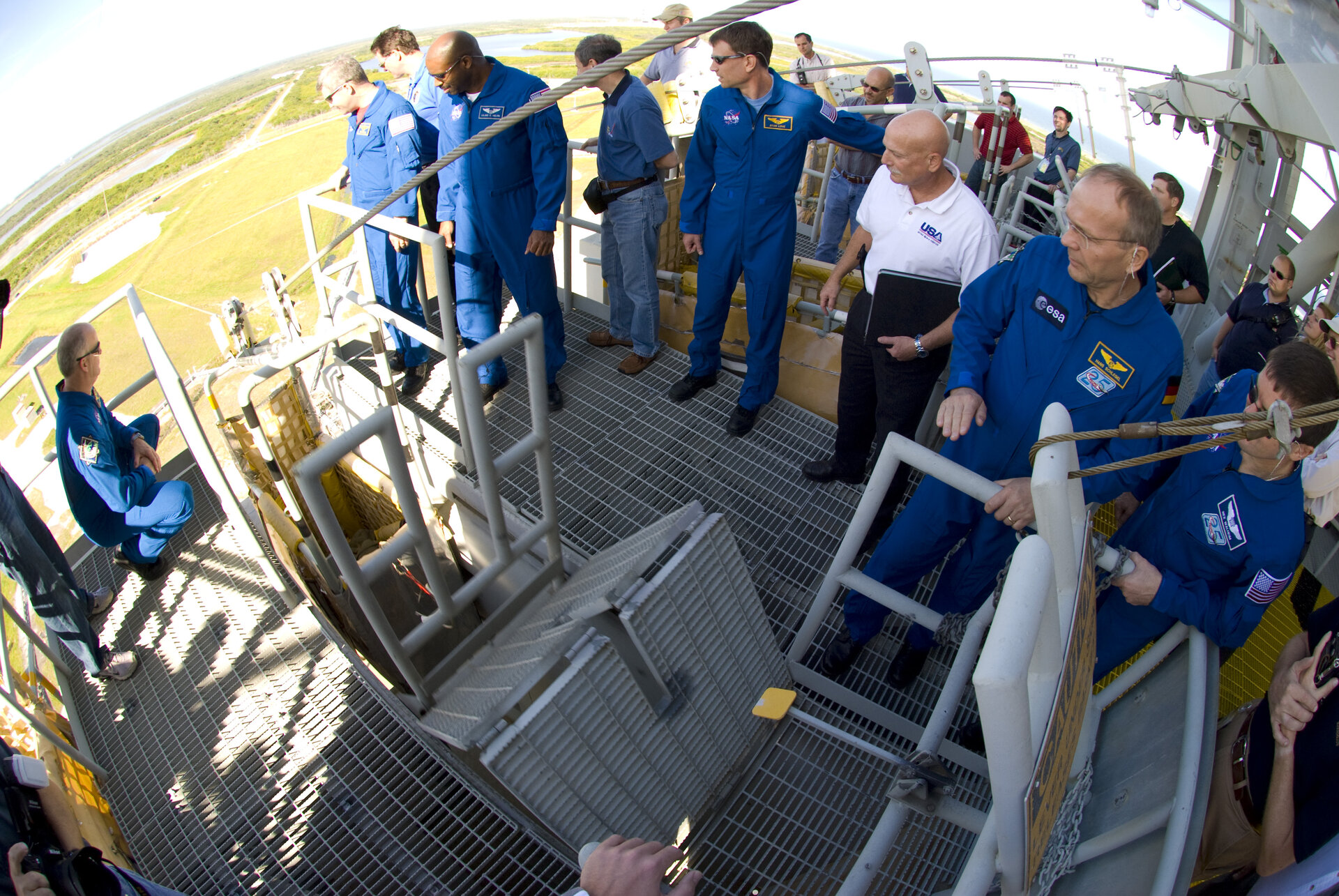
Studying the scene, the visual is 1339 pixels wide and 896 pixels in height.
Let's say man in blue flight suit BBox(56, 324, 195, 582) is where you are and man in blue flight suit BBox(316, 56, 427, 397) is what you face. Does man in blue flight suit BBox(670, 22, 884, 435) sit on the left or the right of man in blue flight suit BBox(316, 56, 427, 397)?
right

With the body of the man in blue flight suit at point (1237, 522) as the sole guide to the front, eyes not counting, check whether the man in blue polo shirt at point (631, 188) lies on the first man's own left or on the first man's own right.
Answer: on the first man's own right

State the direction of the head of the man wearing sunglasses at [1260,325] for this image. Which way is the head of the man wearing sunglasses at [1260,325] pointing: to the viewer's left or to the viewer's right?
to the viewer's left

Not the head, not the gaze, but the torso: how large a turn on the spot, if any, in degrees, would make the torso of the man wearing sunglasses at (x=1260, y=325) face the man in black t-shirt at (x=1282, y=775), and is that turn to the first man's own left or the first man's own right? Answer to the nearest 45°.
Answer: approximately 45° to the first man's own left

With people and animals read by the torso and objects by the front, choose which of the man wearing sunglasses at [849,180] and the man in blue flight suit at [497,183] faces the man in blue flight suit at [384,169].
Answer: the man wearing sunglasses

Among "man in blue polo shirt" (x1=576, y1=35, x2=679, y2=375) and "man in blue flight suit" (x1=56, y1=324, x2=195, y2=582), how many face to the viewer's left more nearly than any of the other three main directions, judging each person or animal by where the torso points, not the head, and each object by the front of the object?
1

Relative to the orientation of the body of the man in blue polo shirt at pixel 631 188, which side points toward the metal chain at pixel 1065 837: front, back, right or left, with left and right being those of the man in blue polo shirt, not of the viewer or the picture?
left

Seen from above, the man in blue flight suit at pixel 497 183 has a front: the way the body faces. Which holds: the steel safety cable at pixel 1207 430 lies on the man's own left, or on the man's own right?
on the man's own left

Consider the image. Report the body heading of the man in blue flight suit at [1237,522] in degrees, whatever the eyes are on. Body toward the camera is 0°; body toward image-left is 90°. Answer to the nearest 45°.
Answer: approximately 45°

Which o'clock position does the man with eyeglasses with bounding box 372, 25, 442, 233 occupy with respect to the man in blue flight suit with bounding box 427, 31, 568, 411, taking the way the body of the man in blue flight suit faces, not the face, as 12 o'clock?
The man with eyeglasses is roughly at 4 o'clock from the man in blue flight suit.
